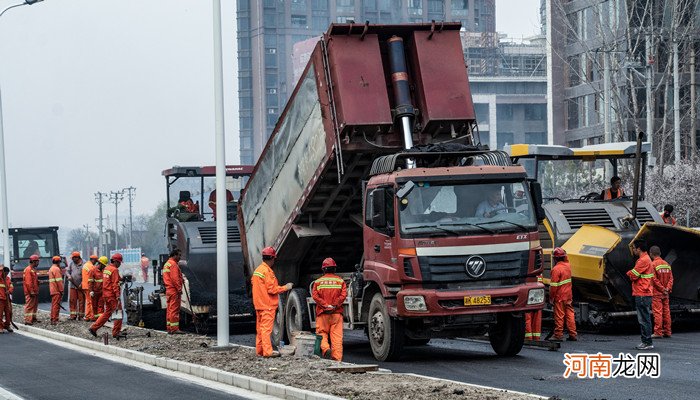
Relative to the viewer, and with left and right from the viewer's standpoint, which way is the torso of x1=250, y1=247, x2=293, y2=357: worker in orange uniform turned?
facing to the right of the viewer

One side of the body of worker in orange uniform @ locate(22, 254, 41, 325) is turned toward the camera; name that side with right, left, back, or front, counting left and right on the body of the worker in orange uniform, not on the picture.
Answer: right

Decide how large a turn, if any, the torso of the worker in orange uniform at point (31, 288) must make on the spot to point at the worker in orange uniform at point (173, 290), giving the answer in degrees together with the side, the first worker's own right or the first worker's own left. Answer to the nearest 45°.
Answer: approximately 45° to the first worker's own right

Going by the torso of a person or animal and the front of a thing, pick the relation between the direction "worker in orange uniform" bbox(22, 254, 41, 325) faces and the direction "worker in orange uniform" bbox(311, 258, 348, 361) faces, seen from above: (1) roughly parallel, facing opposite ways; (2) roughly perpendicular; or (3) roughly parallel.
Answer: roughly perpendicular

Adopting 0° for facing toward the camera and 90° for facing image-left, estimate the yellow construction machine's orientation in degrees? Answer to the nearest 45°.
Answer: approximately 315°

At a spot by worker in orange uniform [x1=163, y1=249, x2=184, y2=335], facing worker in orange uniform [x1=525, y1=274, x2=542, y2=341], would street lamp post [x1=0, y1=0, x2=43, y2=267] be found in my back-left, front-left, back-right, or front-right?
back-left

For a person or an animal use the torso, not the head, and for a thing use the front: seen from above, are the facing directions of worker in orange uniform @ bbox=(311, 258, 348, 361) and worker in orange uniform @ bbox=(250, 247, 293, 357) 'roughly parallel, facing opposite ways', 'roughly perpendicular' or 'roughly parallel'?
roughly perpendicular
